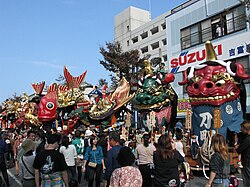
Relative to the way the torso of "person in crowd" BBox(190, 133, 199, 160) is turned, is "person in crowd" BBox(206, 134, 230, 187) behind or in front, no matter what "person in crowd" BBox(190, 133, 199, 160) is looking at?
in front

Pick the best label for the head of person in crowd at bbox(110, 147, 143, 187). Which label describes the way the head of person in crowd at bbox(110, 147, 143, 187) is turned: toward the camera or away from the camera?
away from the camera

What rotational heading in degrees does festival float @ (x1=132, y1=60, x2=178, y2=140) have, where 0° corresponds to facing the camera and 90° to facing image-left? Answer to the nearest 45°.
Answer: approximately 45°

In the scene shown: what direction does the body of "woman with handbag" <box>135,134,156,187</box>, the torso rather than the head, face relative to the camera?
away from the camera

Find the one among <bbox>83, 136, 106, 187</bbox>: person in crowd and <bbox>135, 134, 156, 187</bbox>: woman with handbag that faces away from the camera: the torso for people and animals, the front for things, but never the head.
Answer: the woman with handbag

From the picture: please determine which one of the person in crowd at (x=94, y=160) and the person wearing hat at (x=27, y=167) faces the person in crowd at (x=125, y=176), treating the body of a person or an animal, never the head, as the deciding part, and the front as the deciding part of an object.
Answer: the person in crowd at (x=94, y=160)

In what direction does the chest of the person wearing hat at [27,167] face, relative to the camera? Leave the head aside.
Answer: away from the camera

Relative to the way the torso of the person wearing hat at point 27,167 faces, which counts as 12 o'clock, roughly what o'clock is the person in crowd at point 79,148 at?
The person in crowd is roughly at 1 o'clock from the person wearing hat.

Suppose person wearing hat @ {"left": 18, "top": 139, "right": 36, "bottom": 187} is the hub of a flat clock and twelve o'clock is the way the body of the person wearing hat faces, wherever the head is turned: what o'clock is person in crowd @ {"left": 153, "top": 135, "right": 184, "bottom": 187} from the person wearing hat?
The person in crowd is roughly at 4 o'clock from the person wearing hat.

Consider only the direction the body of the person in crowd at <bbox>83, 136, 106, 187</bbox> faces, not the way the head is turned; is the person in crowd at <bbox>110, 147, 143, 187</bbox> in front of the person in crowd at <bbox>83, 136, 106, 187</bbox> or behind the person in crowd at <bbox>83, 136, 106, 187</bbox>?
in front
